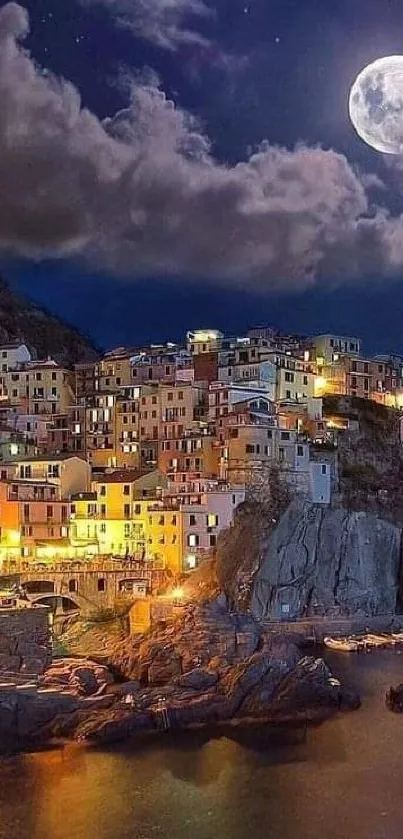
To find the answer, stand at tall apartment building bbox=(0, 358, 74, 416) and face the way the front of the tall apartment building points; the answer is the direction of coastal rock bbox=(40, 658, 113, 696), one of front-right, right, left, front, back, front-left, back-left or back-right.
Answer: front

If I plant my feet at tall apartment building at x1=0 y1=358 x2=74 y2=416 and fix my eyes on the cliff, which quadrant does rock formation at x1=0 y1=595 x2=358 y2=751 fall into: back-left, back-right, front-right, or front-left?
front-right

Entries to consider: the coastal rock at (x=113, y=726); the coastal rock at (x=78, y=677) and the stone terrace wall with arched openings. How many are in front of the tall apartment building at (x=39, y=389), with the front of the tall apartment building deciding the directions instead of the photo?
3

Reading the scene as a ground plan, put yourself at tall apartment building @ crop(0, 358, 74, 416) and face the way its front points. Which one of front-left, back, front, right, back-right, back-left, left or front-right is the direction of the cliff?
front-left

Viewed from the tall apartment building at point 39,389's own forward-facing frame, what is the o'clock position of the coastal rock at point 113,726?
The coastal rock is roughly at 12 o'clock from the tall apartment building.

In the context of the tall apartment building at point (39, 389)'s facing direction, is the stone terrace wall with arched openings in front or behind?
in front

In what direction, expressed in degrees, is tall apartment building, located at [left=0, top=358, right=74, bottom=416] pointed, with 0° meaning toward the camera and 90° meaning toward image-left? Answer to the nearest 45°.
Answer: approximately 0°

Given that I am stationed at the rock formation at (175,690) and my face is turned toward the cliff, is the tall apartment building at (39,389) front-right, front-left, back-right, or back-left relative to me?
front-left

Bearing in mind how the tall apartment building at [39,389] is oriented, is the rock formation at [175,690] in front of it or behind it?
in front
